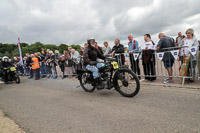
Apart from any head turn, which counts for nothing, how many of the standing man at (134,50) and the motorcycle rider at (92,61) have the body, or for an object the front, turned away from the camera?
0

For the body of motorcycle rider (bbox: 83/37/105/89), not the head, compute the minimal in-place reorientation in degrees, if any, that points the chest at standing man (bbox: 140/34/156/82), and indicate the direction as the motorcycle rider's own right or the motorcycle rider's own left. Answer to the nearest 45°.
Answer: approximately 90° to the motorcycle rider's own left

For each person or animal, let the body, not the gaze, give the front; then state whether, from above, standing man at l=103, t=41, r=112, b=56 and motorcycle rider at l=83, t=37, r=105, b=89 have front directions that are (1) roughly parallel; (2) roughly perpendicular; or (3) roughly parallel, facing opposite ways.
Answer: roughly perpendicular

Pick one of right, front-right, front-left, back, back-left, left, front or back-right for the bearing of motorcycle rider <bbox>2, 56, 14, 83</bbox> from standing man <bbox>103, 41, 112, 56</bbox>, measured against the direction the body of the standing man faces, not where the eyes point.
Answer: front-right

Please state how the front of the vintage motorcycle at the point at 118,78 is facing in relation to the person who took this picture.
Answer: facing the viewer and to the right of the viewer

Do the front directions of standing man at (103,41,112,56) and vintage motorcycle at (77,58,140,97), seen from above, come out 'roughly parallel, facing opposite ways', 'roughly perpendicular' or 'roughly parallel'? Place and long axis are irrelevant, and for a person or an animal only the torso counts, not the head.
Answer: roughly perpendicular

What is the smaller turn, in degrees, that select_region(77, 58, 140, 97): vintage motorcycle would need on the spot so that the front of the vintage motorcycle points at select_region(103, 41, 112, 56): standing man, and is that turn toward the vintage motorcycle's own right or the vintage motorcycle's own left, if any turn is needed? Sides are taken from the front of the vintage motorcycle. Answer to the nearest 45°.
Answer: approximately 135° to the vintage motorcycle's own left

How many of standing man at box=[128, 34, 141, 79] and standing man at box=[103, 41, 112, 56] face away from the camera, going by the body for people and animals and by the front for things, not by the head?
0

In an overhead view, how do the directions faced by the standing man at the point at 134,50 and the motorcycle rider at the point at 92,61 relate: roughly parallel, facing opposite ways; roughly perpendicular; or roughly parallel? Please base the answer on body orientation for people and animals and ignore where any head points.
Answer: roughly perpendicular

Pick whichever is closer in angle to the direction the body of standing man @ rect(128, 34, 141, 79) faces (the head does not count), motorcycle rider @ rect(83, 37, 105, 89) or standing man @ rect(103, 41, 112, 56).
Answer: the motorcycle rider

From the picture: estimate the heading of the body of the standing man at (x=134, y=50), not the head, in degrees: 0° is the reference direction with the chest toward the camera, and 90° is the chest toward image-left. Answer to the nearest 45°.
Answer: approximately 45°

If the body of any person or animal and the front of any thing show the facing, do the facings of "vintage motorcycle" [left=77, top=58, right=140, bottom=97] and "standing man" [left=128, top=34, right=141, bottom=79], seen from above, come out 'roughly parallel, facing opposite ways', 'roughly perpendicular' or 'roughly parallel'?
roughly perpendicular
